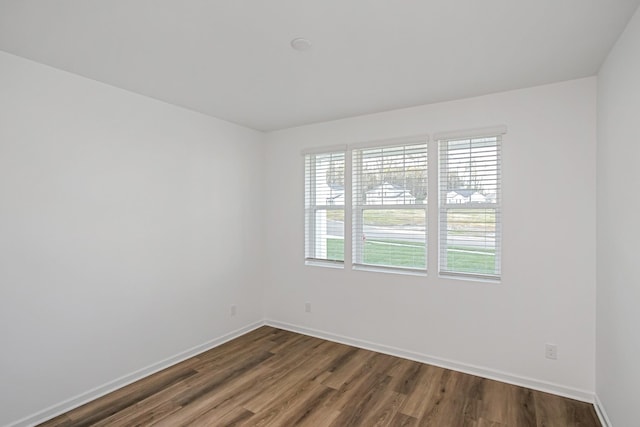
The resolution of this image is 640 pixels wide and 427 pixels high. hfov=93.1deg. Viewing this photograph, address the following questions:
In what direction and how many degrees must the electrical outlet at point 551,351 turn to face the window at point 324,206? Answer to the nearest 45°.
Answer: approximately 90° to its right

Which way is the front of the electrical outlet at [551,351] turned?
toward the camera

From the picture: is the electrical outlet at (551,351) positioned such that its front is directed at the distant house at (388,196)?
no

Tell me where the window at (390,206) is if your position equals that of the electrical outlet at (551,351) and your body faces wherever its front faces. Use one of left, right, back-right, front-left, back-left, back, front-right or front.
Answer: right
